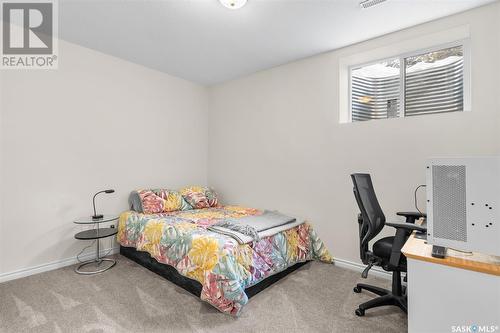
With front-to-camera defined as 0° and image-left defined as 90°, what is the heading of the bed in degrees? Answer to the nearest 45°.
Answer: approximately 315°

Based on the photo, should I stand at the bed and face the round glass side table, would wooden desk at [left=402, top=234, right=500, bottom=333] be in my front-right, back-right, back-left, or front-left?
back-left

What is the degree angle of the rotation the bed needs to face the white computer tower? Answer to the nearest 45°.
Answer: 0° — it already faces it

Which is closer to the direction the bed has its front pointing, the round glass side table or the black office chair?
the black office chair

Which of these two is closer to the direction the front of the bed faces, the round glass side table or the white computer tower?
the white computer tower
